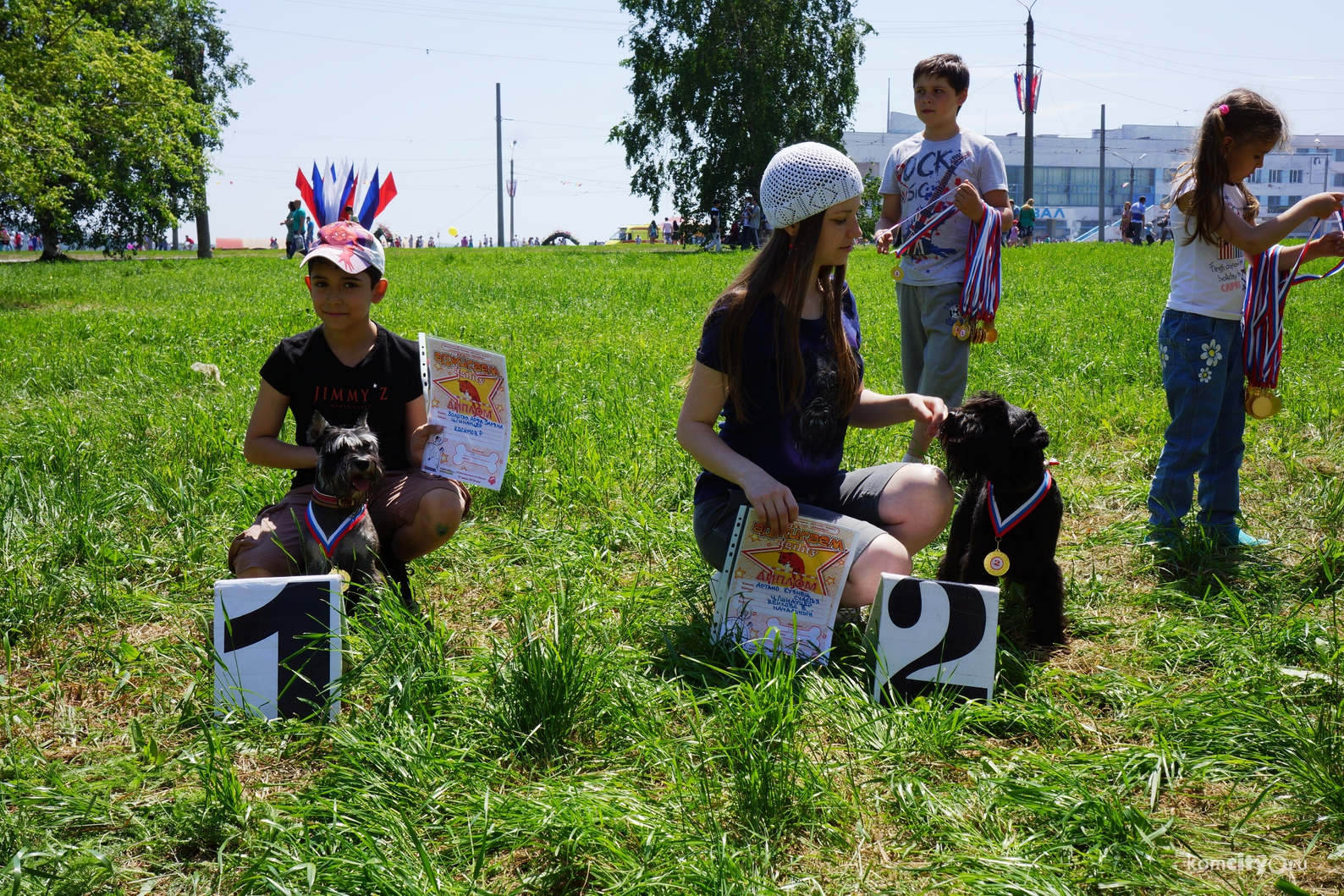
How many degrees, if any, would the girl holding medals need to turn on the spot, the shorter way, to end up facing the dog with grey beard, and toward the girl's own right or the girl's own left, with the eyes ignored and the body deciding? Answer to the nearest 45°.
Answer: approximately 135° to the girl's own right

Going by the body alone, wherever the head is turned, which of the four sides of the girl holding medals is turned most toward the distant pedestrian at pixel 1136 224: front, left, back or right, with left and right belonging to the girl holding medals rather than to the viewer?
left

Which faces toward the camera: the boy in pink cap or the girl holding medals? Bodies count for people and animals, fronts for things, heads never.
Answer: the boy in pink cap

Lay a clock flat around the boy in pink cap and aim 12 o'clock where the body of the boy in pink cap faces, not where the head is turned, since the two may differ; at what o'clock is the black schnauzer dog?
The black schnauzer dog is roughly at 10 o'clock from the boy in pink cap.

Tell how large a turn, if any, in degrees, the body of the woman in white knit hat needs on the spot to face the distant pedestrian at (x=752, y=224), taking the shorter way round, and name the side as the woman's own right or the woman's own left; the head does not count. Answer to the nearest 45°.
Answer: approximately 135° to the woman's own left

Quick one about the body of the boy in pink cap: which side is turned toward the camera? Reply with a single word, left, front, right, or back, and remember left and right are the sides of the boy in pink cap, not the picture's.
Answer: front

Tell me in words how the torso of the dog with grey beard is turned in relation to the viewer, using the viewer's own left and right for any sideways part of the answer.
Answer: facing the viewer

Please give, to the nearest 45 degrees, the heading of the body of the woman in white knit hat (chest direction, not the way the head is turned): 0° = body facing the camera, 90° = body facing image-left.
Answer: approximately 315°

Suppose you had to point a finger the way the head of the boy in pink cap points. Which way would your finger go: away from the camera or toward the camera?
toward the camera

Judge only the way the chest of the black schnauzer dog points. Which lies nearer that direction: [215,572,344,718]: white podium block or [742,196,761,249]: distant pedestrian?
the white podium block

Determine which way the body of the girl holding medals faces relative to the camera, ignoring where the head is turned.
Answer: to the viewer's right

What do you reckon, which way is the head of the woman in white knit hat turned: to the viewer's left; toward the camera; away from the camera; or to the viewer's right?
to the viewer's right
